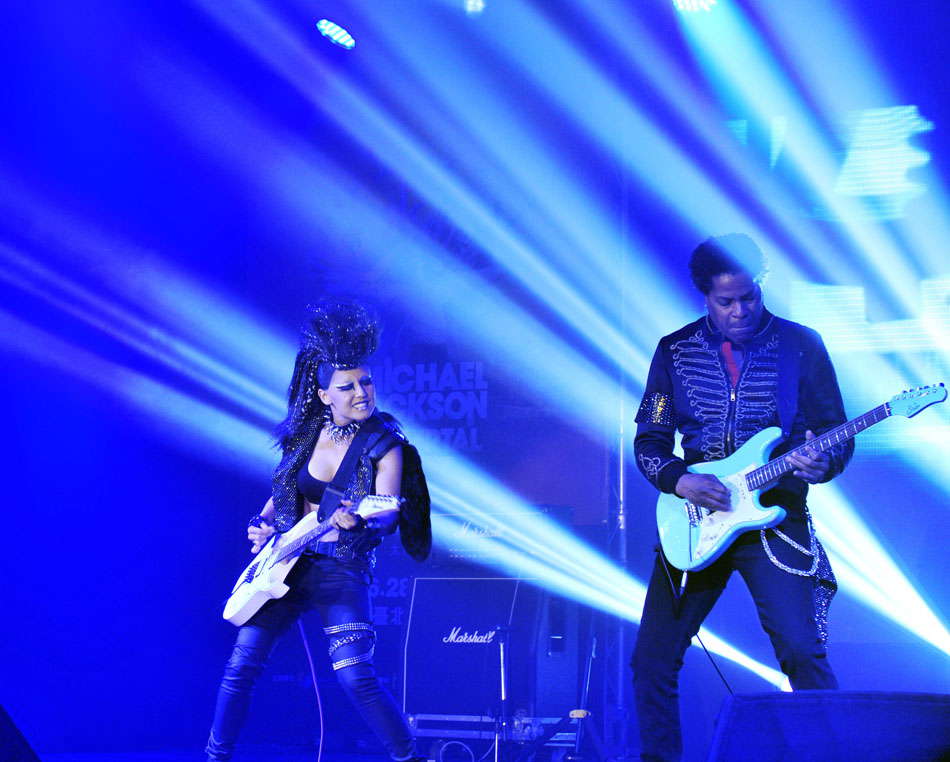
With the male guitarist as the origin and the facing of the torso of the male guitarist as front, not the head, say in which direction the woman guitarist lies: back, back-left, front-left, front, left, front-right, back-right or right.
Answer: right

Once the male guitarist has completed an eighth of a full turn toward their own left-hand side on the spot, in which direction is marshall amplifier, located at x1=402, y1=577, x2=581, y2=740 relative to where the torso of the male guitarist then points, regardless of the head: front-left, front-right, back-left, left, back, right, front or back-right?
back

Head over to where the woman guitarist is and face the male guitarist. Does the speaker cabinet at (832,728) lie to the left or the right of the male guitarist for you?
right

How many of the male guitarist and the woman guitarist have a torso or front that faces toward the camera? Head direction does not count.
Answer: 2

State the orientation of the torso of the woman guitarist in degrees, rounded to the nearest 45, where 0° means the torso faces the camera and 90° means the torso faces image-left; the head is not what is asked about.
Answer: approximately 0°

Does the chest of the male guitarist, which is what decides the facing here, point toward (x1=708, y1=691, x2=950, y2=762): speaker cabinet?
yes

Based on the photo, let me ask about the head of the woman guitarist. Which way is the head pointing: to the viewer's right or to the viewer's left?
to the viewer's right
